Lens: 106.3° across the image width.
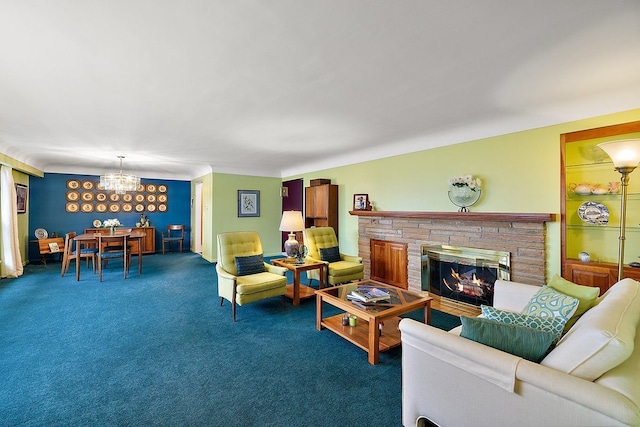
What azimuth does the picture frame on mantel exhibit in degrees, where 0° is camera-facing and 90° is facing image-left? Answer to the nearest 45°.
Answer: approximately 45°

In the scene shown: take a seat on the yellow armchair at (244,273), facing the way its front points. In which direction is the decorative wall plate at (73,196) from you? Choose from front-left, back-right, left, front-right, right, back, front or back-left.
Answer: back

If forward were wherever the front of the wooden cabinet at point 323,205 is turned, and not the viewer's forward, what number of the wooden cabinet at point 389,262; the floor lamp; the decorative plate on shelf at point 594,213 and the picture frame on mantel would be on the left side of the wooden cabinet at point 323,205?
4

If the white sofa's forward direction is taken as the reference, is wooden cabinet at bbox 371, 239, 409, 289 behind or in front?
in front

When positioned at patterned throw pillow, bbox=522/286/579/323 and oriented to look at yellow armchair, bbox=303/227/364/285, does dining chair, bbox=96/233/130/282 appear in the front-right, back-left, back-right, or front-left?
front-left

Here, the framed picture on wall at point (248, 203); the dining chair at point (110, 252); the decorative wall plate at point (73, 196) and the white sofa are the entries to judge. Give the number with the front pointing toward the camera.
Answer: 2

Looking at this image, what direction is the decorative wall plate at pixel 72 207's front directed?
toward the camera

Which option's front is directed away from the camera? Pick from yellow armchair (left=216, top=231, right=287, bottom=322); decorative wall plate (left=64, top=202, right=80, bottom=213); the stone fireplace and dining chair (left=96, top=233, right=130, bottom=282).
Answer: the dining chair

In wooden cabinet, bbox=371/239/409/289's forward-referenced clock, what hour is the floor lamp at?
The floor lamp is roughly at 9 o'clock from the wooden cabinet.

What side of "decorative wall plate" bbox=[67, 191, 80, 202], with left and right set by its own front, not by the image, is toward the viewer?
front

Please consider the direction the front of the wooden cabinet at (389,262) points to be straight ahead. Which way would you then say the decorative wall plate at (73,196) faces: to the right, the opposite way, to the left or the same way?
to the left

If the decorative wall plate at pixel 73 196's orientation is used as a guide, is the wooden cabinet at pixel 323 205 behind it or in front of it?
in front

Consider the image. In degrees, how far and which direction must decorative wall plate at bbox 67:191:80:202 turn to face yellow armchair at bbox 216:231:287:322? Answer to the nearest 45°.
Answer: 0° — it already faces it

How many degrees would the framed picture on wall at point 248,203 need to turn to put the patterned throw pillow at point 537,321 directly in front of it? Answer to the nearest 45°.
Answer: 0° — it already faces it

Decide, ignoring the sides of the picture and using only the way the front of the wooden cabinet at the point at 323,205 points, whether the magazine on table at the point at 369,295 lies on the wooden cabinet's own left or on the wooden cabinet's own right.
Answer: on the wooden cabinet's own left

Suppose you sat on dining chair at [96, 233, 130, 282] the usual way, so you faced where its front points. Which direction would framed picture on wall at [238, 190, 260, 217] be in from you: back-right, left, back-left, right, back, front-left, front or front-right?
right

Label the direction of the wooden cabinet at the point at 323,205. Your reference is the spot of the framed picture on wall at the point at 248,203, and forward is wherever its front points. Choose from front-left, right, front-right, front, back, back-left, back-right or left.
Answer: front-left

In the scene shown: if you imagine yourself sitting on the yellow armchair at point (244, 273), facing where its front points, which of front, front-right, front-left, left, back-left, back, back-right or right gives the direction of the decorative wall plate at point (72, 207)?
back

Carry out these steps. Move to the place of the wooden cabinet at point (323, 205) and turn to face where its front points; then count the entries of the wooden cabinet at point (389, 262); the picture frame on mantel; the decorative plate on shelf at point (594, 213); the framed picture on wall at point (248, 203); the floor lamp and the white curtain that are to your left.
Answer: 4
